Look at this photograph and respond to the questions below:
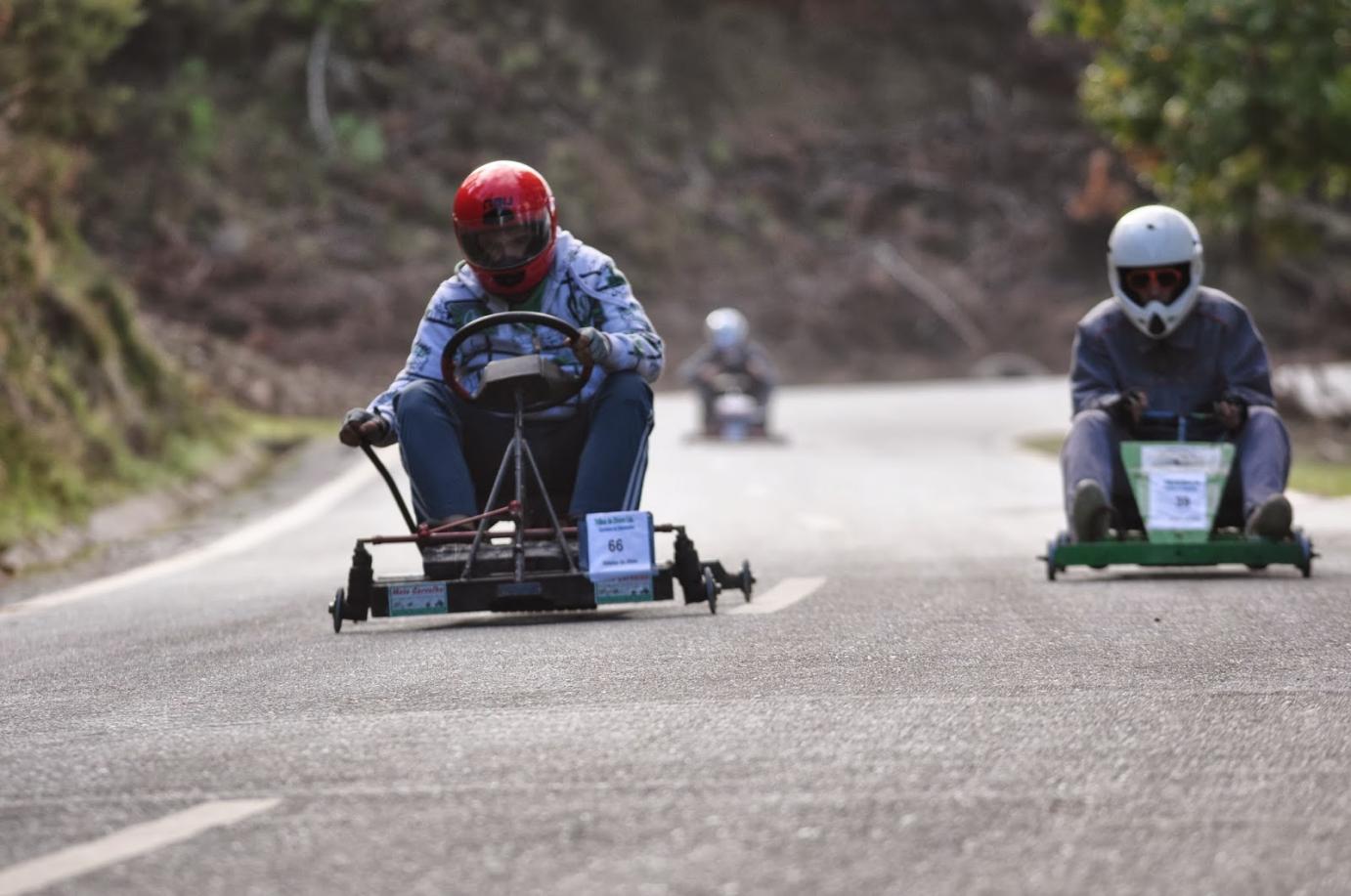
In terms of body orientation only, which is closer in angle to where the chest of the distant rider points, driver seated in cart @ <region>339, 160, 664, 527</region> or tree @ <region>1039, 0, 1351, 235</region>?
the driver seated in cart

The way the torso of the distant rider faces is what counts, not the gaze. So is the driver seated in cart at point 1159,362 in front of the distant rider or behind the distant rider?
in front

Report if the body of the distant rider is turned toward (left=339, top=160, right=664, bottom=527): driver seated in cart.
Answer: yes

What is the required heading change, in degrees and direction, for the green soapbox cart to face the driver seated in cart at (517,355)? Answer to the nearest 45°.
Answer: approximately 45° to its right

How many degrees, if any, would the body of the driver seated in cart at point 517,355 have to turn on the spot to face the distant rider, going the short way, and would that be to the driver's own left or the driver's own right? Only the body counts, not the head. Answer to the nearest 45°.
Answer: approximately 180°

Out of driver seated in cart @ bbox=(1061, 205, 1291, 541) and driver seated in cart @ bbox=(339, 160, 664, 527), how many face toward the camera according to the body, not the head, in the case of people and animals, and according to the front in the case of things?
2

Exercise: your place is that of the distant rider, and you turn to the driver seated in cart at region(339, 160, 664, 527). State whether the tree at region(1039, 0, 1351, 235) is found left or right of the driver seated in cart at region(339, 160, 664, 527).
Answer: left

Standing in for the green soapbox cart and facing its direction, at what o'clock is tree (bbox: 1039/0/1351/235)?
The tree is roughly at 6 o'clock from the green soapbox cart.
